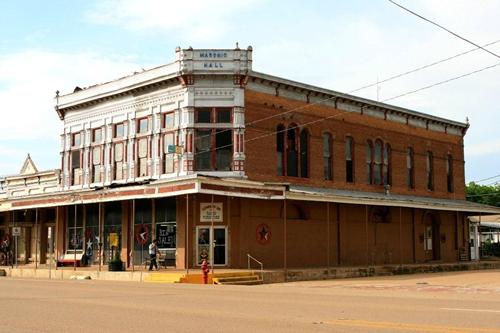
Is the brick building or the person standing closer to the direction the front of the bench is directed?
the person standing

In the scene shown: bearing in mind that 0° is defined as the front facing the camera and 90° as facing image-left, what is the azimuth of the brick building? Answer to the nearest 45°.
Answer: approximately 45°

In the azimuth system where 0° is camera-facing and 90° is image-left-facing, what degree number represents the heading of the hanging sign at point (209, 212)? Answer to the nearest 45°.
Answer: approximately 0°

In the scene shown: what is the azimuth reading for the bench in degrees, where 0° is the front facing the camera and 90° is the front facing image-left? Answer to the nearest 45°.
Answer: approximately 45°

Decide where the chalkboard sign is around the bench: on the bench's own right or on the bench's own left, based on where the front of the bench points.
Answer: on the bench's own left

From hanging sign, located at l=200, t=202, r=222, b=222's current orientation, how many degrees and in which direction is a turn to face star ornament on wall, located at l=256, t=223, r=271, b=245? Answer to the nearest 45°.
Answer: approximately 90° to its left

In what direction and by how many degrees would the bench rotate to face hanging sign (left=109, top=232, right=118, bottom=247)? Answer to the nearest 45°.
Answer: approximately 90° to its left
